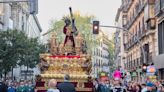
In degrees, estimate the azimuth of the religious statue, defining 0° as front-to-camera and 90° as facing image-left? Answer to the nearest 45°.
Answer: approximately 0°
